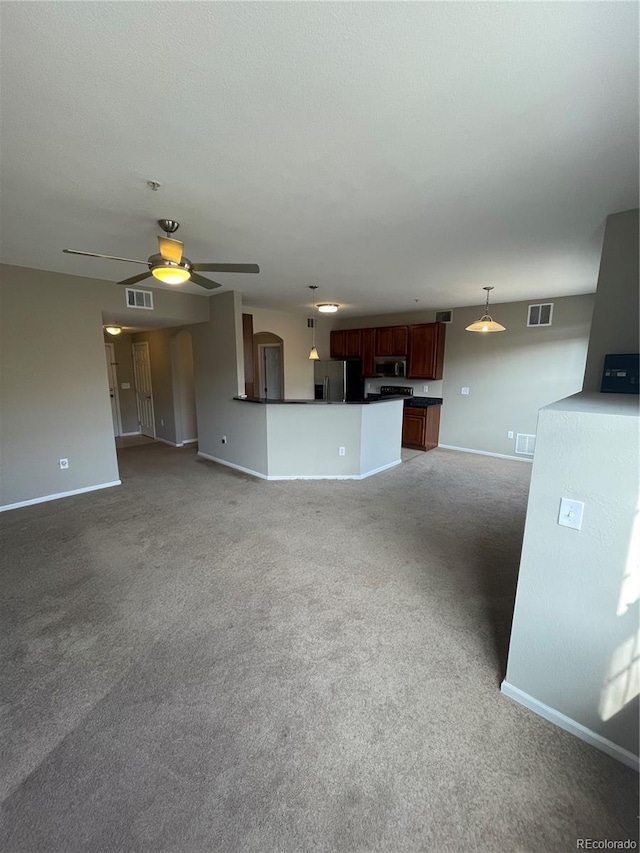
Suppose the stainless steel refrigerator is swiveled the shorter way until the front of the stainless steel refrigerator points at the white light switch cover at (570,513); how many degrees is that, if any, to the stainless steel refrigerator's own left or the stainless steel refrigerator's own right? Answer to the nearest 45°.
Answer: approximately 45° to the stainless steel refrigerator's own left

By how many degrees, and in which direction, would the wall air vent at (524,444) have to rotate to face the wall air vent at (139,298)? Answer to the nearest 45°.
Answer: approximately 45° to its right

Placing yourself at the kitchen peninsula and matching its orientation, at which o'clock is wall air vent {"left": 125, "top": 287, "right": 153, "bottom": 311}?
The wall air vent is roughly at 3 o'clock from the kitchen peninsula.

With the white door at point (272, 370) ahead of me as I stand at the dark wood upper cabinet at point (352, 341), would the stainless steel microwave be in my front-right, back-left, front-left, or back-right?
back-left

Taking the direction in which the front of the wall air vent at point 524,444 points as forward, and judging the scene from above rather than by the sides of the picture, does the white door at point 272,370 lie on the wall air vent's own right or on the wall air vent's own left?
on the wall air vent's own right

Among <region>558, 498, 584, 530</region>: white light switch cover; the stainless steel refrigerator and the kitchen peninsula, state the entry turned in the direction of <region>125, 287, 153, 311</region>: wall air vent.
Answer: the stainless steel refrigerator

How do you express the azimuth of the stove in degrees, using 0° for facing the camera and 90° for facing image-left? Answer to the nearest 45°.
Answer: approximately 0°

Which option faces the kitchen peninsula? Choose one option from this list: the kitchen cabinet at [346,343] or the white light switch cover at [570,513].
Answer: the kitchen cabinet

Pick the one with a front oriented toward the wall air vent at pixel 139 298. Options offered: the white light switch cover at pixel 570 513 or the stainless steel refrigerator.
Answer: the stainless steel refrigerator
